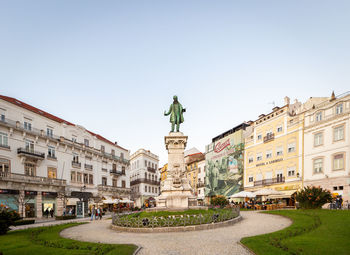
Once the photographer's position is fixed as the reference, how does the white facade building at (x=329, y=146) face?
facing the viewer and to the left of the viewer

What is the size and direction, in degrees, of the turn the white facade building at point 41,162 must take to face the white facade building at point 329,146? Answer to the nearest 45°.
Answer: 0° — it already faces it

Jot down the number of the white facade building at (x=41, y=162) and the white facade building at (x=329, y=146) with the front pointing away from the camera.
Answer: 0

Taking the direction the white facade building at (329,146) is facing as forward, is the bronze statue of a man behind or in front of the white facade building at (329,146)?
in front
